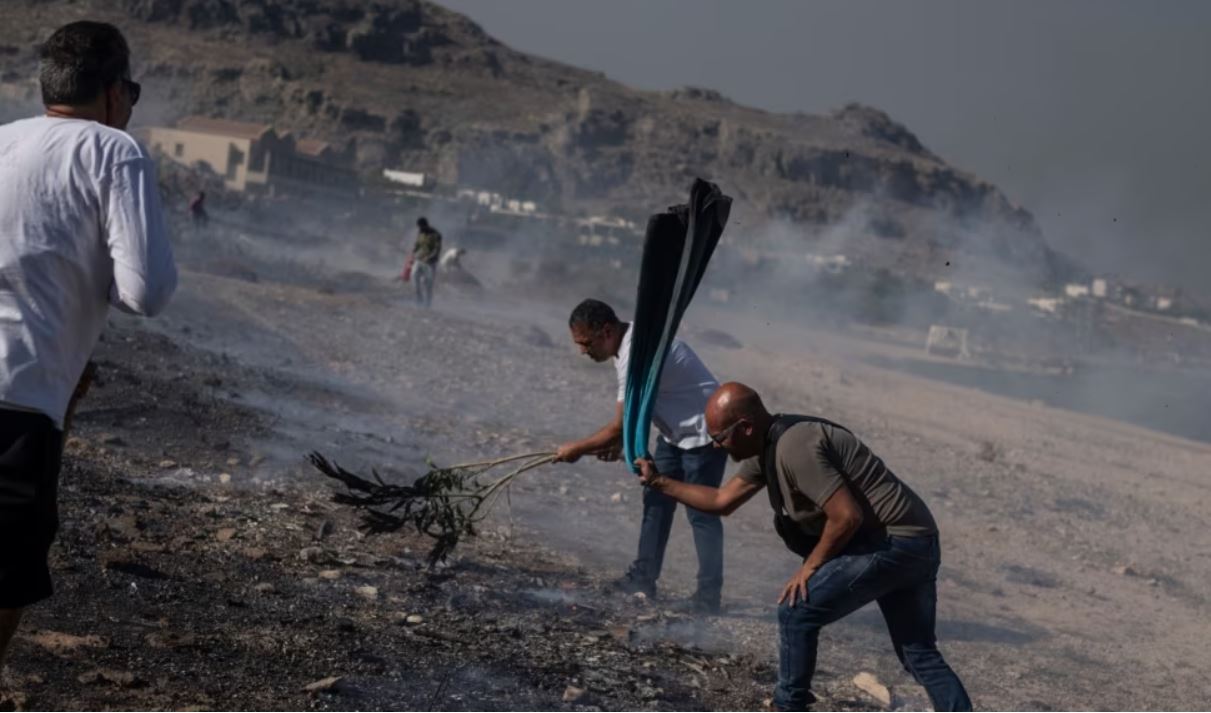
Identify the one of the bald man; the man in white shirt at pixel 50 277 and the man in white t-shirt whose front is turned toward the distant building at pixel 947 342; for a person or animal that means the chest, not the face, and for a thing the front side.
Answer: the man in white shirt

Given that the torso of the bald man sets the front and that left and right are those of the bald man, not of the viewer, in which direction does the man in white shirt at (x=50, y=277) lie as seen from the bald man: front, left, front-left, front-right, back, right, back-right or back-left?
front-left

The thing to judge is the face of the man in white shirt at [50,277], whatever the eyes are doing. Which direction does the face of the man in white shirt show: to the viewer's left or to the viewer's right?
to the viewer's right

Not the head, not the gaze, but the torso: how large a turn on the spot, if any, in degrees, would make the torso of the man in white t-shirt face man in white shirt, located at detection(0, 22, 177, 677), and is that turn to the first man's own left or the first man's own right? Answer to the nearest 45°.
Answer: approximately 90° to the first man's own left

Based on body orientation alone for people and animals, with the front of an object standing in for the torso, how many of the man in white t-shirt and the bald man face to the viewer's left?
2

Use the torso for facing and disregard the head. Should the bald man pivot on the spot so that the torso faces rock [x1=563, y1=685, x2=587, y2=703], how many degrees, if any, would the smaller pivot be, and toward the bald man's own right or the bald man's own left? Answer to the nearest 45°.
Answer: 0° — they already face it

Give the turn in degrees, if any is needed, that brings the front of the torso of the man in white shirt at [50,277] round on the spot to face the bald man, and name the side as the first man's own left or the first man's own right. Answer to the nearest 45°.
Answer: approximately 45° to the first man's own right

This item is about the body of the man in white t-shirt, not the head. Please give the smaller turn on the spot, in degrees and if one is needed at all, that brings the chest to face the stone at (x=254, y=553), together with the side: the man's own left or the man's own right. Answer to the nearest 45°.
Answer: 0° — they already face it

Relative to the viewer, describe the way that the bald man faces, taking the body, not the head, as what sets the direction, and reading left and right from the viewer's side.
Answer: facing to the left of the viewer

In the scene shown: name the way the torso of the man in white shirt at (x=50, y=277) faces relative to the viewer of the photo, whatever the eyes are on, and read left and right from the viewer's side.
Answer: facing away from the viewer and to the right of the viewer

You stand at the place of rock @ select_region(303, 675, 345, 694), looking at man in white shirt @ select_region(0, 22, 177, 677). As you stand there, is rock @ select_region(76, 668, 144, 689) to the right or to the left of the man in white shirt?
right

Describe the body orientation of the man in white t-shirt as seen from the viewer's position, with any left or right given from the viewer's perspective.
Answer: facing to the left of the viewer

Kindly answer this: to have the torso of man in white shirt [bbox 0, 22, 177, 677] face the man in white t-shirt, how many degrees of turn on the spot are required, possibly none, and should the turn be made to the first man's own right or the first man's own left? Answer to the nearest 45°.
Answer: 0° — they already face them
